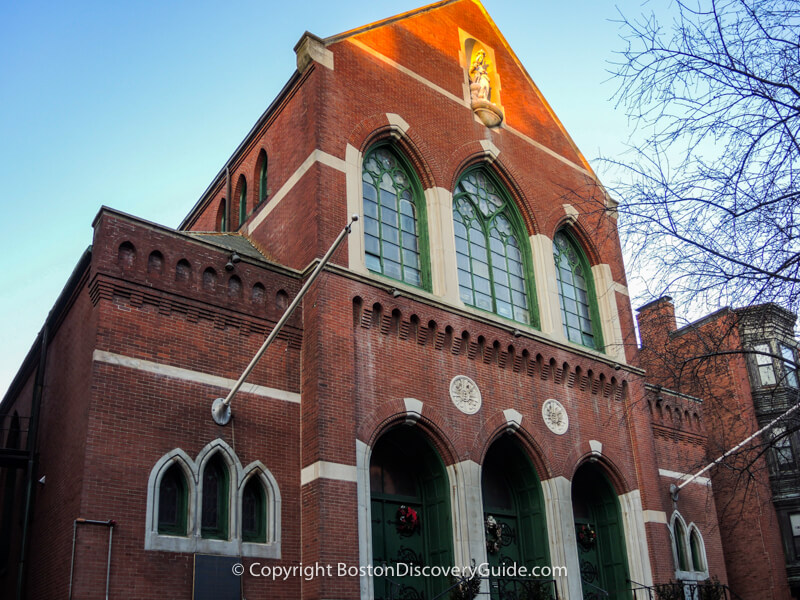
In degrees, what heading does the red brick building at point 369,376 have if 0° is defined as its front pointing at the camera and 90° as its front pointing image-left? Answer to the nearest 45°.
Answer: approximately 315°
